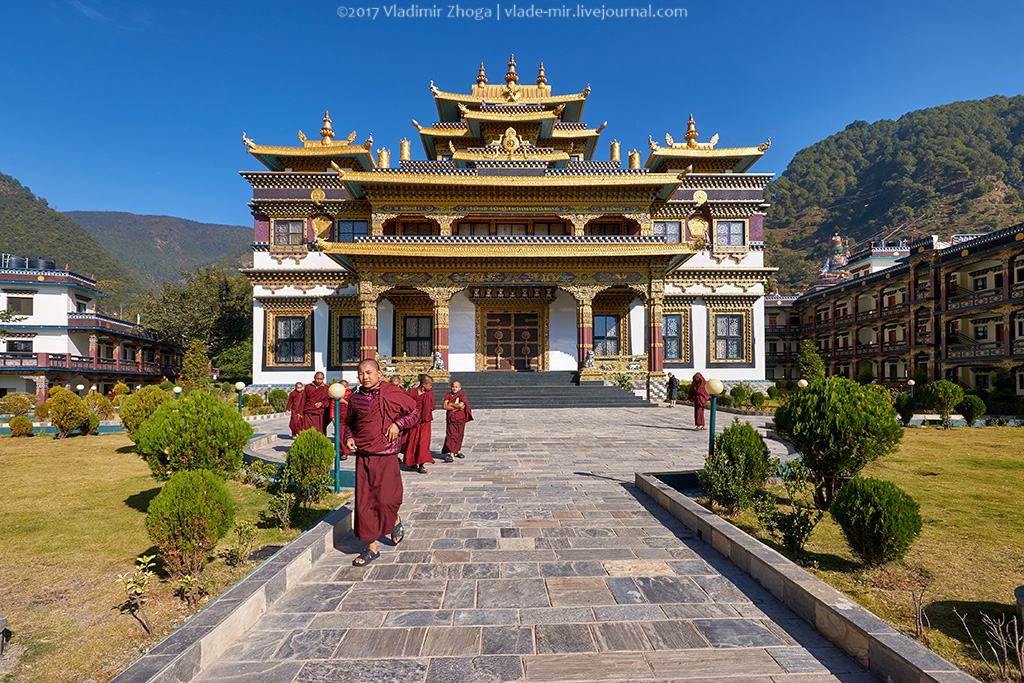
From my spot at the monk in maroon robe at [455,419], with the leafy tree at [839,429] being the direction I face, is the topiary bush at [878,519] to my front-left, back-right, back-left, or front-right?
front-right

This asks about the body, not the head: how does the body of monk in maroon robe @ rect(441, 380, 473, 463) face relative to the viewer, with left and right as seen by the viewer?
facing the viewer

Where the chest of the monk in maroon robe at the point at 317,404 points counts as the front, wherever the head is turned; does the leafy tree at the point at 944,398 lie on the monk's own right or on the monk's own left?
on the monk's own left

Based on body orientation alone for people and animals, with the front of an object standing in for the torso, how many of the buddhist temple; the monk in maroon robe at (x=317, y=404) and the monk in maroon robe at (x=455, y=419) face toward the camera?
3

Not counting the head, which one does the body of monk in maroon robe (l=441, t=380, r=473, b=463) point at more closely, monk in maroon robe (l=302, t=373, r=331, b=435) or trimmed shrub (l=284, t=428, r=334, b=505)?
the trimmed shrub

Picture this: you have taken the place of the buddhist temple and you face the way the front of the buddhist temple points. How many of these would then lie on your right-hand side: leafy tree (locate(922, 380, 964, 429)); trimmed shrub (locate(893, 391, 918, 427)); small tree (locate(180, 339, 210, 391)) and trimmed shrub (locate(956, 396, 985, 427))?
1

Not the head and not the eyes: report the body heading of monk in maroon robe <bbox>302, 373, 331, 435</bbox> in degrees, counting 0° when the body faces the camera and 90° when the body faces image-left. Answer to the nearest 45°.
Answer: approximately 0°

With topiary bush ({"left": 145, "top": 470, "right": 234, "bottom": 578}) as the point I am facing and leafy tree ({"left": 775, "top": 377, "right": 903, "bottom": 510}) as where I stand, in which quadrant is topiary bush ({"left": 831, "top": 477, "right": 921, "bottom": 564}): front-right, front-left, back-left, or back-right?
front-left

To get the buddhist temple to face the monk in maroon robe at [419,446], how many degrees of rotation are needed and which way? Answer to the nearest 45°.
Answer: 0° — it already faces them

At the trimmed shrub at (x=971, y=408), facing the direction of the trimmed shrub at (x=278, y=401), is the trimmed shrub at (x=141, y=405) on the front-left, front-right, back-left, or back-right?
front-left

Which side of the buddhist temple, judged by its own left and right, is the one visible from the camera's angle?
front

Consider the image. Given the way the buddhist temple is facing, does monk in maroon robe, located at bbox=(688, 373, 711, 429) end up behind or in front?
in front
